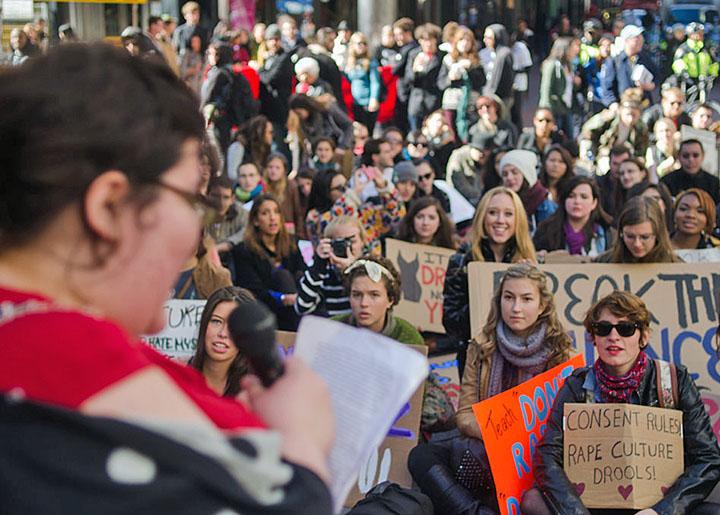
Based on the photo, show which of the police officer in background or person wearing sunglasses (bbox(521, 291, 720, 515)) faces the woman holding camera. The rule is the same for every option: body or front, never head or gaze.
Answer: the police officer in background

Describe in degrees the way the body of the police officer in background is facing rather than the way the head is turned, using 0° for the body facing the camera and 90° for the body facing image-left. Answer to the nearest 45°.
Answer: approximately 0°

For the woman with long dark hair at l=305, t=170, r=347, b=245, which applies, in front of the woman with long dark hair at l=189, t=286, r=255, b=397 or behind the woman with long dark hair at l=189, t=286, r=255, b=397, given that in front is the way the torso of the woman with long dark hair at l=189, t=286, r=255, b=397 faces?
behind

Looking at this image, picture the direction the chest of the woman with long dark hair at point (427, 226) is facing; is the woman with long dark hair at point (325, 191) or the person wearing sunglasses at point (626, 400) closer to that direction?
the person wearing sunglasses

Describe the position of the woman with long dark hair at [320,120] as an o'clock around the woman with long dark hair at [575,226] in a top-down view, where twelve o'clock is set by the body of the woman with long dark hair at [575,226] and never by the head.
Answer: the woman with long dark hair at [320,120] is roughly at 5 o'clock from the woman with long dark hair at [575,226].

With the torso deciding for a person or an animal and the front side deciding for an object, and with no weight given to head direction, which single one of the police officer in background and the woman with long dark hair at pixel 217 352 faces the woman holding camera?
the police officer in background

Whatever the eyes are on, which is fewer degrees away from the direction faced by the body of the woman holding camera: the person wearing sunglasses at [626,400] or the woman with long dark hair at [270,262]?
the person wearing sunglasses

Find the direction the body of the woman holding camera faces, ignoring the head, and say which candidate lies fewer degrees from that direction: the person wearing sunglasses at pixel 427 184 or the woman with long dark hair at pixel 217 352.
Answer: the woman with long dark hair
